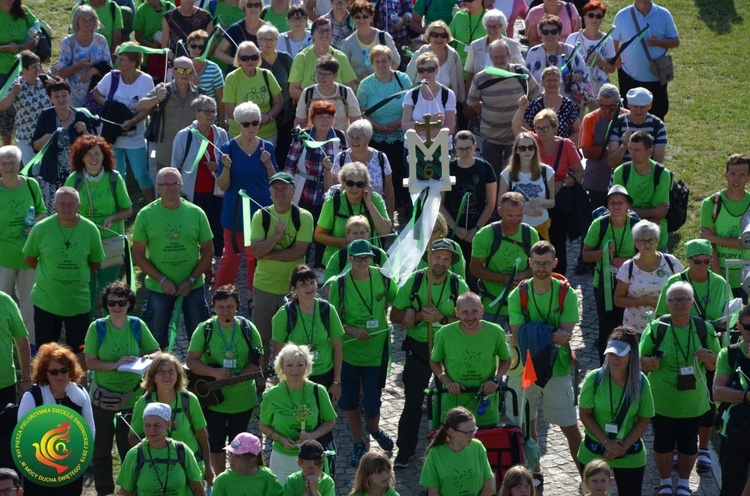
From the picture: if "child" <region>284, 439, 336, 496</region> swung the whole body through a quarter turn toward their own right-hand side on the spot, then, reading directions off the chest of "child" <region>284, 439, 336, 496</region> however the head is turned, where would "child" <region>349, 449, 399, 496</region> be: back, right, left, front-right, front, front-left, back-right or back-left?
back

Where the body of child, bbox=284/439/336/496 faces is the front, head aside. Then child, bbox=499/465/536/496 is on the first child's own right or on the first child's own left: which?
on the first child's own left

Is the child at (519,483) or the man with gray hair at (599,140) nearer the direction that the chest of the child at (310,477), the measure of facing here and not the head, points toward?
the child

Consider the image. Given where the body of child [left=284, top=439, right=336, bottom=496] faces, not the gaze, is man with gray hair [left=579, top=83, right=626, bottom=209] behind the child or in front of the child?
behind

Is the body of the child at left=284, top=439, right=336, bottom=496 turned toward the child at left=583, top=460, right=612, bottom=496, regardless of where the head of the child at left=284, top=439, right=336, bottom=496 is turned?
no

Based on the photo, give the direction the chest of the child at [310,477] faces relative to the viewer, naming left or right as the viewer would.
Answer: facing the viewer

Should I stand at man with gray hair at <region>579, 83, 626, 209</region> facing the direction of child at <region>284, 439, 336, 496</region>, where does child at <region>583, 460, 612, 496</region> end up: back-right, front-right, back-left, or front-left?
front-left

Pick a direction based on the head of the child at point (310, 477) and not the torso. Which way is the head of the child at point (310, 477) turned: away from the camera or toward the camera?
toward the camera
